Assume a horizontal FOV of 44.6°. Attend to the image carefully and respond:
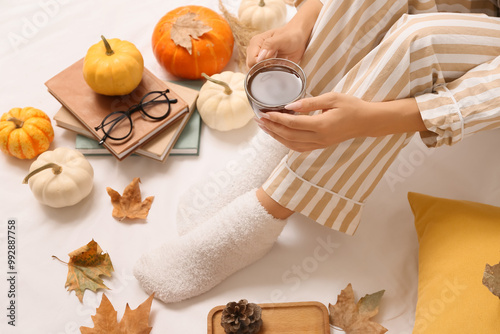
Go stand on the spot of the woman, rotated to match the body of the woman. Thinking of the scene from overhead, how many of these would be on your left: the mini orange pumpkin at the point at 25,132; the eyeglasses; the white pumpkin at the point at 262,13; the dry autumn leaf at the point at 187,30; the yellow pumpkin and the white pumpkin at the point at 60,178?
0

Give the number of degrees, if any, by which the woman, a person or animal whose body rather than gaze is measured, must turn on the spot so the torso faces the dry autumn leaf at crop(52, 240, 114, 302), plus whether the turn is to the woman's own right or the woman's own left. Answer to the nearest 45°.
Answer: approximately 45° to the woman's own right

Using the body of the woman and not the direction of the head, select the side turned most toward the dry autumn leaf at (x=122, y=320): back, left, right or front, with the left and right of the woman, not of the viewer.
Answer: front

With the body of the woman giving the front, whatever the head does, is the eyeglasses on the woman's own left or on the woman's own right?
on the woman's own right

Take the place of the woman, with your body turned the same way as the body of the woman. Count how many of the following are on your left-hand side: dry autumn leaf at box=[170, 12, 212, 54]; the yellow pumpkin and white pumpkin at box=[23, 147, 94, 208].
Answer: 0

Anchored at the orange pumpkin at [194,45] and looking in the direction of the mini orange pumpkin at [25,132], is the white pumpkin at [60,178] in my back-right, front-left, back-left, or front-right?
front-left

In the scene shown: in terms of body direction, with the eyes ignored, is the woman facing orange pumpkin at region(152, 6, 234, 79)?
no

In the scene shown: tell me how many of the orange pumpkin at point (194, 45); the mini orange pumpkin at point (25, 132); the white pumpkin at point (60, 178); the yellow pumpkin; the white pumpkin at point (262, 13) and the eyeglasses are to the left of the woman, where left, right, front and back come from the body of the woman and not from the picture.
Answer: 0

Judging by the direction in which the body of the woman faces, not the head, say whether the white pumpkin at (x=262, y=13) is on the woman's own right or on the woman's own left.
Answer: on the woman's own right

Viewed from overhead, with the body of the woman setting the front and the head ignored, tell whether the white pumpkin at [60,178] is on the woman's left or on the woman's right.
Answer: on the woman's right

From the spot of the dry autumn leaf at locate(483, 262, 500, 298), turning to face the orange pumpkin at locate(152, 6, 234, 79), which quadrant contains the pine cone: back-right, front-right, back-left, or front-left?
front-left

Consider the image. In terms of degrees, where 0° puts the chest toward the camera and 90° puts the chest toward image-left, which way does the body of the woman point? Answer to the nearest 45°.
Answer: approximately 45°

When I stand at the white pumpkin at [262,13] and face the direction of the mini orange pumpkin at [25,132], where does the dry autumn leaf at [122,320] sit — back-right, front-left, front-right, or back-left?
front-left

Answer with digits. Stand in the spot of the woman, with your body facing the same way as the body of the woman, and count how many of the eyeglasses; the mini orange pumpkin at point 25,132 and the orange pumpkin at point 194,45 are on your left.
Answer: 0
